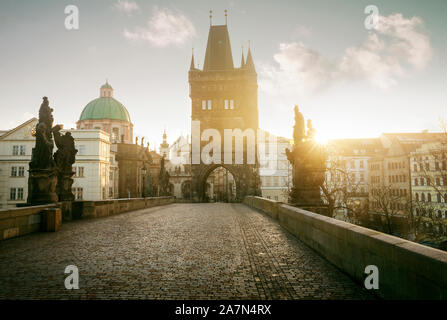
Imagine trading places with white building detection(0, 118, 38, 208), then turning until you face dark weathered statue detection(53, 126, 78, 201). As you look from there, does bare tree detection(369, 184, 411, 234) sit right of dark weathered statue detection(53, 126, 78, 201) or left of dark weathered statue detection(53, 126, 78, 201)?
left

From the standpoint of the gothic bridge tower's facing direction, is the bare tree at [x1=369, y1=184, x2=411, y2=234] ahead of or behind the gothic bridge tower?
ahead

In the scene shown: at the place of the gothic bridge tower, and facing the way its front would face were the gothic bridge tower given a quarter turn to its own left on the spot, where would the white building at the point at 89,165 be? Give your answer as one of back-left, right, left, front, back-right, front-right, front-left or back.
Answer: back

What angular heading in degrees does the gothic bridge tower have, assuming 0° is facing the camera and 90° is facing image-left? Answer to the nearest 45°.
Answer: approximately 0°

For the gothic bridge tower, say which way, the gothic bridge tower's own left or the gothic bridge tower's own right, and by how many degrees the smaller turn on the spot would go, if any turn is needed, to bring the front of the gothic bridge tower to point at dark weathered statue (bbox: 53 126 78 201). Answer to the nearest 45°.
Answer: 0° — it already faces it

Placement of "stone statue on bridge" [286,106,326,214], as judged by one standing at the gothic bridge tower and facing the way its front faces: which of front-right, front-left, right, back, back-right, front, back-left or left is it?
front

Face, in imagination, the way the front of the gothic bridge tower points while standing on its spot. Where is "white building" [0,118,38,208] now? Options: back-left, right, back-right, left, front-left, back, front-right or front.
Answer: right

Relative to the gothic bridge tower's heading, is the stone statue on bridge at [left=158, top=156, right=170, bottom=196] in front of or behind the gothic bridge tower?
in front

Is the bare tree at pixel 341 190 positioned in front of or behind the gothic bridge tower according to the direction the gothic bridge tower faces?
in front

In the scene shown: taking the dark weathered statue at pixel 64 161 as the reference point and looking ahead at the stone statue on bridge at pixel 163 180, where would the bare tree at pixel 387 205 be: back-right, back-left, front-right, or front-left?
front-right

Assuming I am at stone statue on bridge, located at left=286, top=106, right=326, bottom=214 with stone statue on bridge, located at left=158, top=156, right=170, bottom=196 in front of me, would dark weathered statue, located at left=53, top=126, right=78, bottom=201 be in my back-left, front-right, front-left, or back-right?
front-left

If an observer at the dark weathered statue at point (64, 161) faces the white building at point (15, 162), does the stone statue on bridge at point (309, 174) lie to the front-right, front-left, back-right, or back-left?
back-right

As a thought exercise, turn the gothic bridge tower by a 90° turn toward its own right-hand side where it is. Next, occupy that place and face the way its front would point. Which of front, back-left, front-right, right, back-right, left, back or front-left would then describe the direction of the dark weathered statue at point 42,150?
left
